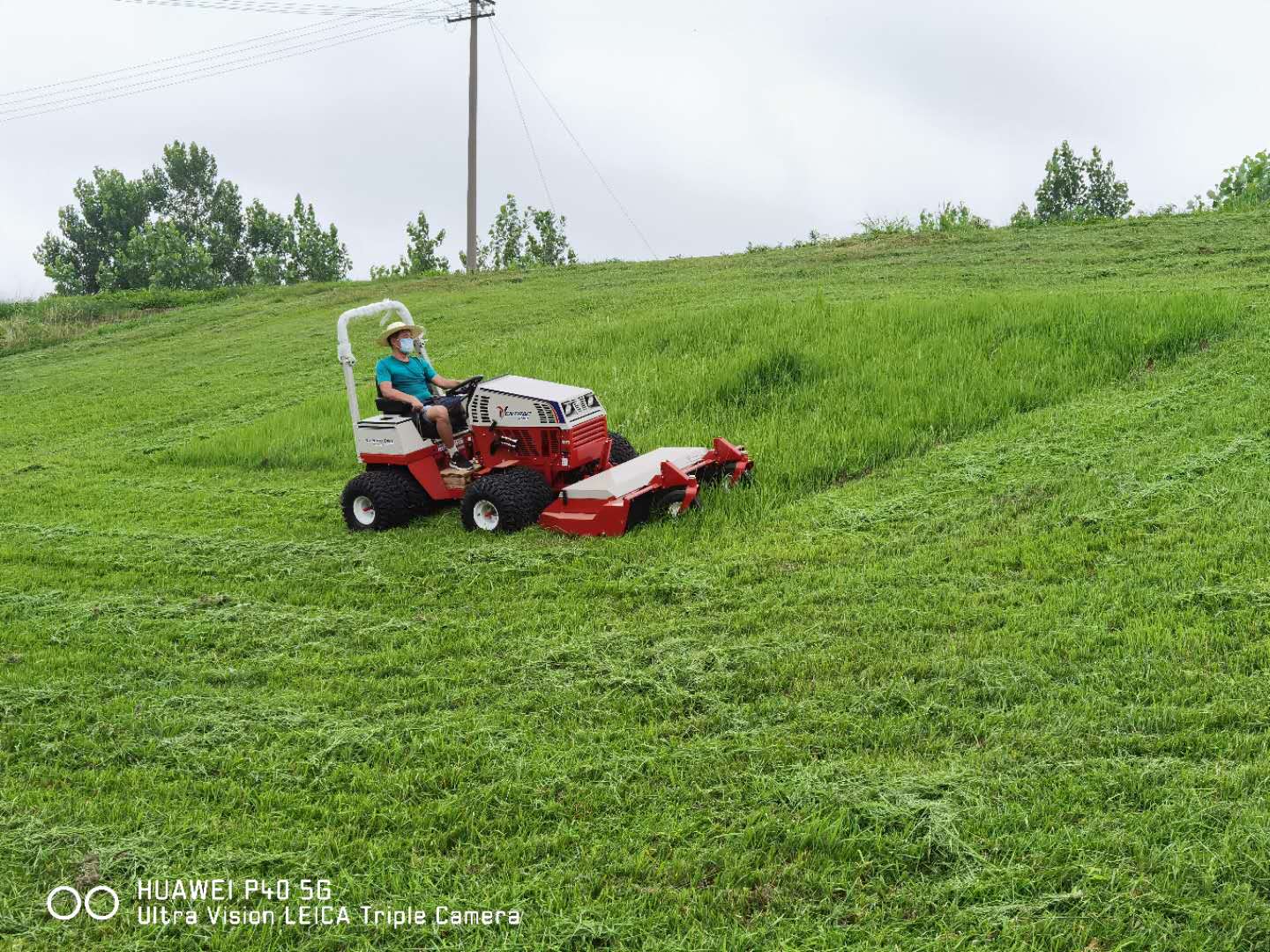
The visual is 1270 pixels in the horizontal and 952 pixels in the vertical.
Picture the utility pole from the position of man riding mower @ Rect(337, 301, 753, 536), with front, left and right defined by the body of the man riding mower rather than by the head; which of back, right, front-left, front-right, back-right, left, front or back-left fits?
back-left

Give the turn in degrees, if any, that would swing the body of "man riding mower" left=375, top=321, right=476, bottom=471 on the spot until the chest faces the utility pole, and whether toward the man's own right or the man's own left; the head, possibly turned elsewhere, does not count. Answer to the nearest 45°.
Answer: approximately 135° to the man's own left

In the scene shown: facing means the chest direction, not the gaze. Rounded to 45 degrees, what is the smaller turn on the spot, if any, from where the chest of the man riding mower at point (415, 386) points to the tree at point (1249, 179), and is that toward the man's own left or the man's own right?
approximately 90° to the man's own left

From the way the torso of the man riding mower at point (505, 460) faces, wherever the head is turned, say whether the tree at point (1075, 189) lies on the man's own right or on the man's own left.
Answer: on the man's own left

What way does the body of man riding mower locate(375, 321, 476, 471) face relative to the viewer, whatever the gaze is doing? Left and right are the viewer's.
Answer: facing the viewer and to the right of the viewer

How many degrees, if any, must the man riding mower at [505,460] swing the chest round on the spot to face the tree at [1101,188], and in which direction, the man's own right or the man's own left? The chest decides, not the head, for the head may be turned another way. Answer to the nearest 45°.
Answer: approximately 90° to the man's own left

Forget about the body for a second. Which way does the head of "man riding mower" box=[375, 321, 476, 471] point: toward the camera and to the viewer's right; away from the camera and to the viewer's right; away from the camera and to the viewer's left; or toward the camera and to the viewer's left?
toward the camera and to the viewer's right

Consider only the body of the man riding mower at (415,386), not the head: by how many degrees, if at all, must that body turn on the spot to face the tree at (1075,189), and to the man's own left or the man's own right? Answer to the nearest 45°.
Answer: approximately 90° to the man's own left
